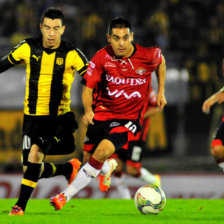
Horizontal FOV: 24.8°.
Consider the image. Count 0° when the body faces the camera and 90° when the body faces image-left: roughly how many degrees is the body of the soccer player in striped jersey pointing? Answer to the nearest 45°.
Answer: approximately 0°

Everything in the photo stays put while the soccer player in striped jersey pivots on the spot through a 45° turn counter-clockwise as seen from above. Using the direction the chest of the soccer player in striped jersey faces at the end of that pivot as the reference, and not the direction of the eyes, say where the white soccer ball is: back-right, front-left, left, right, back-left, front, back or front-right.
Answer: front

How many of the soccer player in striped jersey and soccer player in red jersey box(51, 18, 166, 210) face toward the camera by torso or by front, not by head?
2

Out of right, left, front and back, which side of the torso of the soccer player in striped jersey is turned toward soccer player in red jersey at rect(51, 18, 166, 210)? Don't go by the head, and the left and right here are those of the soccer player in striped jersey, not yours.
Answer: left

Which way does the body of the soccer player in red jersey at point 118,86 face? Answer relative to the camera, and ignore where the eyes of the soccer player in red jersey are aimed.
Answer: toward the camera

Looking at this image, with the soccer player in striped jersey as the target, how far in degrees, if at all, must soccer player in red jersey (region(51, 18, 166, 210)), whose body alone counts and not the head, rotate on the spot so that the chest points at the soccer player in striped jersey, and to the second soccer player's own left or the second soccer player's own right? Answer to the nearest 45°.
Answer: approximately 90° to the second soccer player's own right
